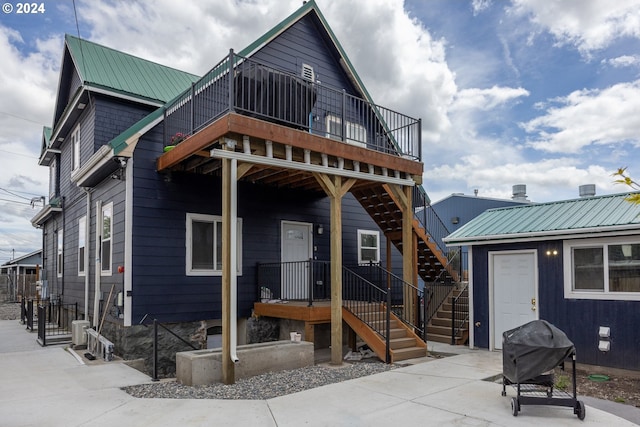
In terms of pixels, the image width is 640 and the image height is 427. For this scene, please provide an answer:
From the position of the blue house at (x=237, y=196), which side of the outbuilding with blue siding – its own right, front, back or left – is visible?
right

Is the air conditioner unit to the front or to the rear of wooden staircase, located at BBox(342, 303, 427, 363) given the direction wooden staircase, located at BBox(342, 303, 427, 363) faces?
to the rear

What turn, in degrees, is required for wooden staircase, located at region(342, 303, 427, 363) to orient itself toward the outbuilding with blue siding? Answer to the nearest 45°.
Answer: approximately 45° to its left

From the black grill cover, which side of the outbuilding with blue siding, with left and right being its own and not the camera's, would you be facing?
front

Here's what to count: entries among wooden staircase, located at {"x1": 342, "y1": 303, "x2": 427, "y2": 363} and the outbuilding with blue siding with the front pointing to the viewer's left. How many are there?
0

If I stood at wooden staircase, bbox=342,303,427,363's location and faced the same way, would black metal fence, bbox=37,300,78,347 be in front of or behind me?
behind

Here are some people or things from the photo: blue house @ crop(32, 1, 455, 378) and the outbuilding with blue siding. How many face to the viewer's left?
0

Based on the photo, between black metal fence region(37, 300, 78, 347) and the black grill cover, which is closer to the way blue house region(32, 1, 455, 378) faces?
the black grill cover

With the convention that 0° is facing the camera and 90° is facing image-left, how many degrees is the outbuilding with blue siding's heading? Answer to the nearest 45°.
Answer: approximately 0°

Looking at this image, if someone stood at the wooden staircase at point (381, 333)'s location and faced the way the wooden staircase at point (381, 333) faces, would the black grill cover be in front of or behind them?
in front

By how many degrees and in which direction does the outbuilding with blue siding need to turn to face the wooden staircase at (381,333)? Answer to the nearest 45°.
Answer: approximately 90° to its right
